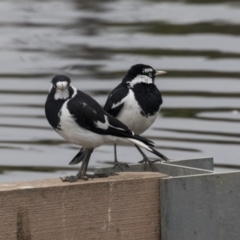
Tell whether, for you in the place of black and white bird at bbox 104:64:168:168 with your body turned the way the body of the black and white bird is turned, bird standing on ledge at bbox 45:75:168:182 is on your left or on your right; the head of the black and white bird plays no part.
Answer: on your right

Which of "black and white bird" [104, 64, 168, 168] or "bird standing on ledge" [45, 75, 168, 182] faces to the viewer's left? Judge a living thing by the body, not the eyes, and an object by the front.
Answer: the bird standing on ledge

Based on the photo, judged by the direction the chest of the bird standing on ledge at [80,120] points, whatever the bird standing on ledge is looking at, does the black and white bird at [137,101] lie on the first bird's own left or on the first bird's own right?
on the first bird's own right

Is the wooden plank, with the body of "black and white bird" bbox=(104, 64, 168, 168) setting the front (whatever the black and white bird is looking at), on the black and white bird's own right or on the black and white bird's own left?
on the black and white bird's own right

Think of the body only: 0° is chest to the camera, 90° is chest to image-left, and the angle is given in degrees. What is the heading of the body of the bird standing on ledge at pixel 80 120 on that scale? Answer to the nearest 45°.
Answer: approximately 90°

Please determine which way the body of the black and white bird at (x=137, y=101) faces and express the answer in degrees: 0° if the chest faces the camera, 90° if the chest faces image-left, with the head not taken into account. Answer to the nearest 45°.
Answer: approximately 315°

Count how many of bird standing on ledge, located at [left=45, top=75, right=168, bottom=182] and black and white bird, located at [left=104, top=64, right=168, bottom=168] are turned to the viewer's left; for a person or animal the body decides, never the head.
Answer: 1
